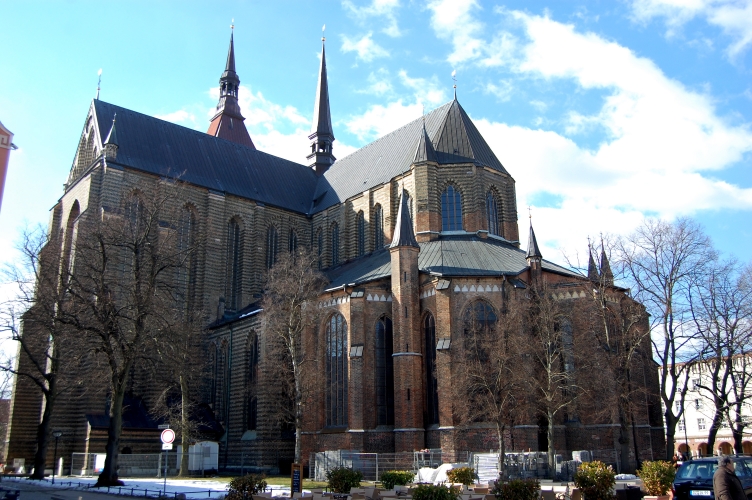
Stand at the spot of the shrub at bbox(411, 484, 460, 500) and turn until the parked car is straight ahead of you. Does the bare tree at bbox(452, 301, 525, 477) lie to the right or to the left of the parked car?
left

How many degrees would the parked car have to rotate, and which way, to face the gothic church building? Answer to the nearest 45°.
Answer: approximately 90° to its left

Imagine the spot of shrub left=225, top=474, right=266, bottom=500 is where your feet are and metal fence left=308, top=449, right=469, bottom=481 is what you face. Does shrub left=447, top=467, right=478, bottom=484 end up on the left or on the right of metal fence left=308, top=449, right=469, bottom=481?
right

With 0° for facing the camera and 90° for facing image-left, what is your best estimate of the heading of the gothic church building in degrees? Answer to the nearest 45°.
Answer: approximately 135°

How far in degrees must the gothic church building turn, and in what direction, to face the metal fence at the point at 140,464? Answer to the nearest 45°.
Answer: approximately 45° to its left

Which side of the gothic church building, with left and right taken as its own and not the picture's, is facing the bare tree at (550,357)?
back

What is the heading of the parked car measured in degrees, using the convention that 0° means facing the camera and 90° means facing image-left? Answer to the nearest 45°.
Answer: approximately 225°

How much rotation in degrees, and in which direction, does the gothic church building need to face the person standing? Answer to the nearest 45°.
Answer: approximately 135° to its left
